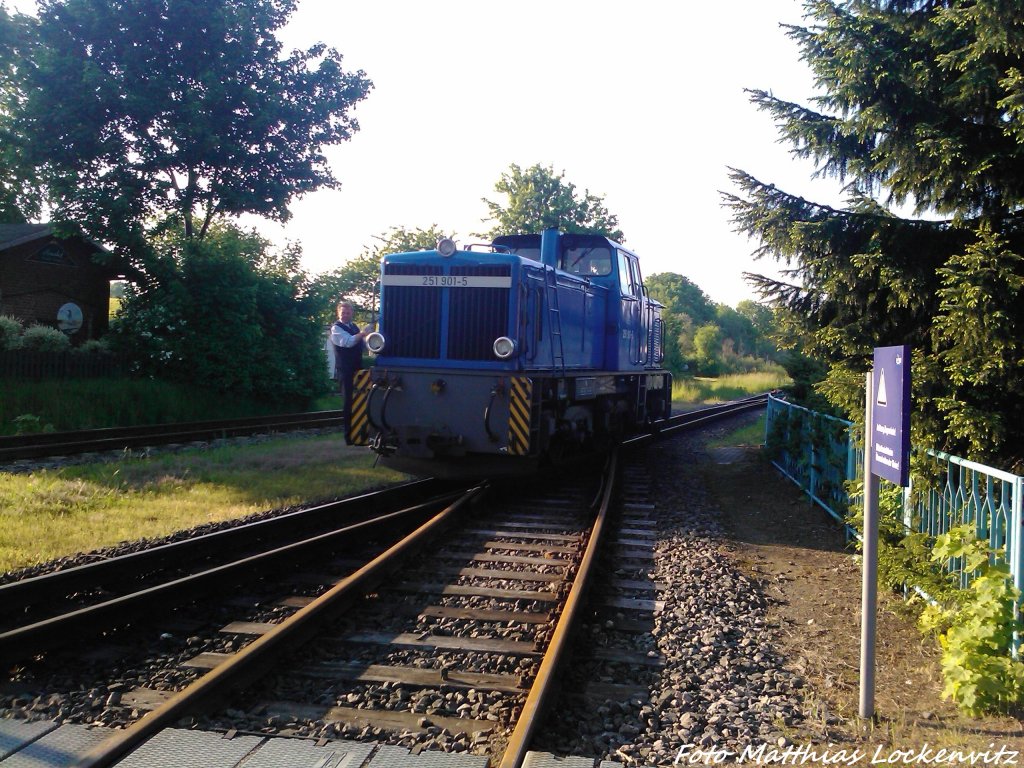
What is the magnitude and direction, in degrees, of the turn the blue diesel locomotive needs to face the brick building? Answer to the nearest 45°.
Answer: approximately 90° to its right

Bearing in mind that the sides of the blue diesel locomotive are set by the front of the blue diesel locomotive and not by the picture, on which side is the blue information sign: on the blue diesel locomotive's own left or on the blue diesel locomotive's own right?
on the blue diesel locomotive's own left

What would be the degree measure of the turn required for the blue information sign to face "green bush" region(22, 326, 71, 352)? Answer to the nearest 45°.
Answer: approximately 90° to its right

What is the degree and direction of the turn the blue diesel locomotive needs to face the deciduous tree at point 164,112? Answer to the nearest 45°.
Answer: approximately 90° to its right

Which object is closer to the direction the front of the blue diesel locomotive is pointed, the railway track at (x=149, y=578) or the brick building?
the railway track

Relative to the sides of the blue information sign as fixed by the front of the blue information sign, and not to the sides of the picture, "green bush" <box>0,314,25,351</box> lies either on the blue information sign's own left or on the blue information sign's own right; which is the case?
on the blue information sign's own right

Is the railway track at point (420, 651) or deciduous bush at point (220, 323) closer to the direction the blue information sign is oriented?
the railway track

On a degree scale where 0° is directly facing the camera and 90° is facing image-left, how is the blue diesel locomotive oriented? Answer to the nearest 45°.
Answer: approximately 45°

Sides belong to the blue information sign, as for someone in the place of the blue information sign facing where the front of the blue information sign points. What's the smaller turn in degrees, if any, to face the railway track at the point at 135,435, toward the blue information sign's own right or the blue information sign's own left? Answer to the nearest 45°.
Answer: approximately 90° to the blue information sign's own right

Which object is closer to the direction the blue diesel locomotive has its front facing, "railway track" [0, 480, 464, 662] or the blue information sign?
the railway track

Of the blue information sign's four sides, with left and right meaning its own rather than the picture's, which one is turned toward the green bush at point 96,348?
right

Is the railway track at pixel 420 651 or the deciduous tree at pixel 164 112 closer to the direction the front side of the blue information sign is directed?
the railway track

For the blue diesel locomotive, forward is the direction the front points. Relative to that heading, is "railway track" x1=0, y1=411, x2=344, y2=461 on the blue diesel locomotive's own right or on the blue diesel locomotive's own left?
on the blue diesel locomotive's own right

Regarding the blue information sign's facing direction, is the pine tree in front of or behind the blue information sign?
behind
